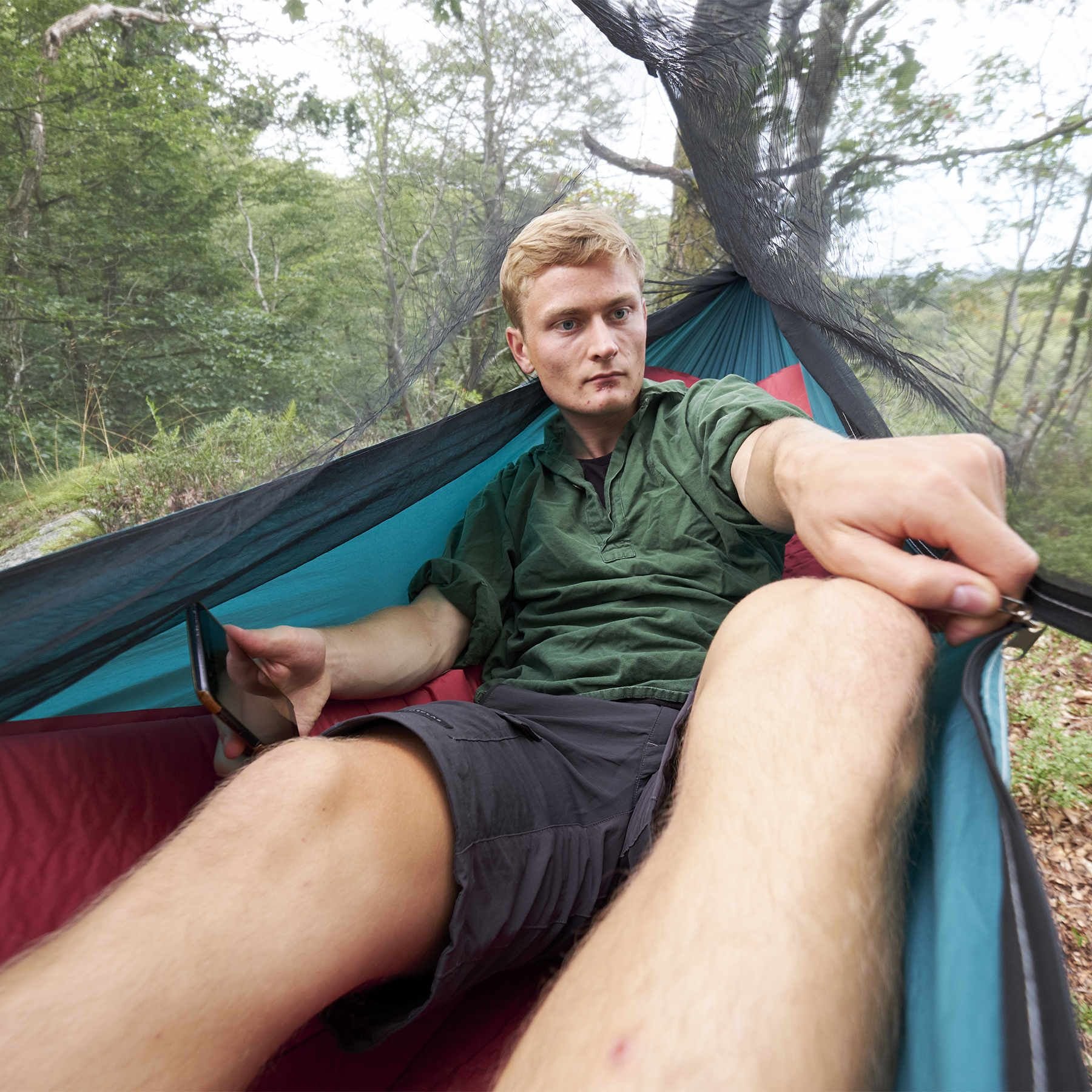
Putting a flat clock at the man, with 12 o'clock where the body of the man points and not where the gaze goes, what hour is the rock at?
The rock is roughly at 4 o'clock from the man.

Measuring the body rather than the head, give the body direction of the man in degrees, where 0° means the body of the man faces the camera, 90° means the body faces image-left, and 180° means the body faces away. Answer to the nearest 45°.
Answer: approximately 0°
